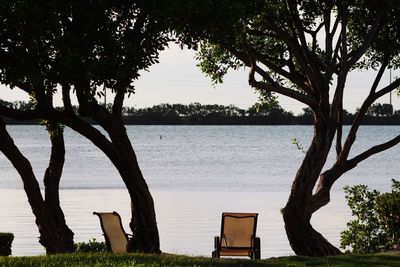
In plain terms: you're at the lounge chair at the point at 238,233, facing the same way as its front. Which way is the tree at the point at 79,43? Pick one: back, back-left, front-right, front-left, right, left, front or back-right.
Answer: back-left

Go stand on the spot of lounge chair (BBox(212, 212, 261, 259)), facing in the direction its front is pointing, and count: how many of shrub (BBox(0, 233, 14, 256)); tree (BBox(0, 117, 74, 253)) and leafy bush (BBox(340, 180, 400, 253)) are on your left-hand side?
2

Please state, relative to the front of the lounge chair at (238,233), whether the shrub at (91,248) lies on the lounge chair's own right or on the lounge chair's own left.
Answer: on the lounge chair's own left

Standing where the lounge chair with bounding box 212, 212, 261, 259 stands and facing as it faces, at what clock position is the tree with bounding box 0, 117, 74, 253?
The tree is roughly at 9 o'clock from the lounge chair.

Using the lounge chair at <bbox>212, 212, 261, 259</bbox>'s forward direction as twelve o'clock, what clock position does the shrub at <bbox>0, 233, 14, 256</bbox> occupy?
The shrub is roughly at 9 o'clock from the lounge chair.

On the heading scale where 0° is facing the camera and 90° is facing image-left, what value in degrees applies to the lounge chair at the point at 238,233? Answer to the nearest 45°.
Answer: approximately 180°
